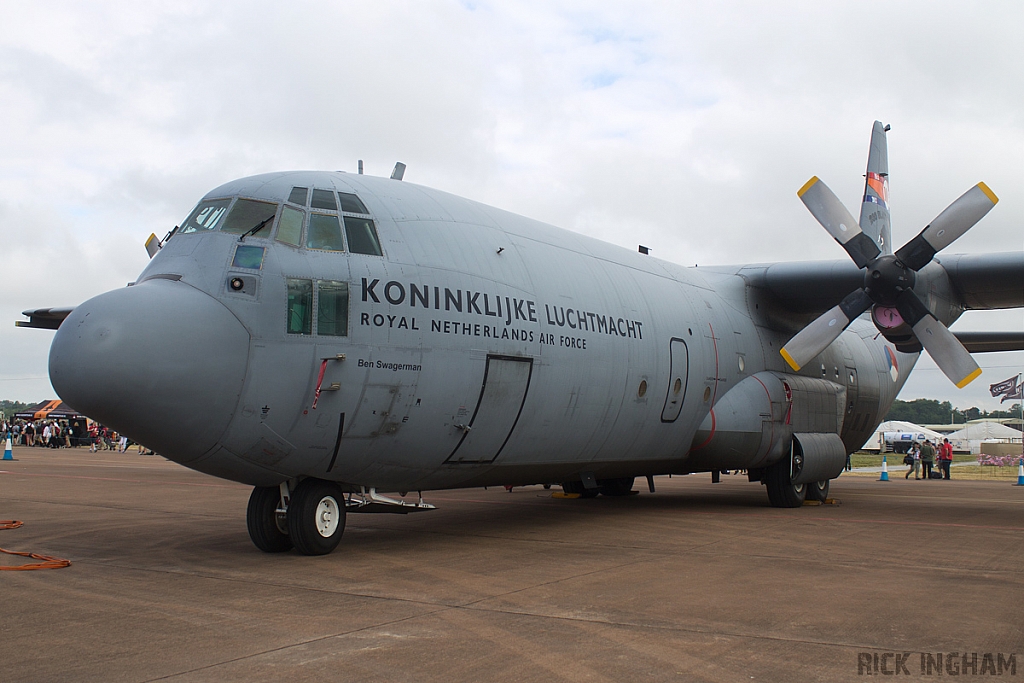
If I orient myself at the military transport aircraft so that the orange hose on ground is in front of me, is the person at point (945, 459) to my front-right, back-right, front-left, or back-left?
back-right

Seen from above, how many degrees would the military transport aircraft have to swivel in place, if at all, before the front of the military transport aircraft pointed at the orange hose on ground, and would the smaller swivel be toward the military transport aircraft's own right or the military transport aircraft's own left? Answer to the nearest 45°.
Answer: approximately 45° to the military transport aircraft's own right

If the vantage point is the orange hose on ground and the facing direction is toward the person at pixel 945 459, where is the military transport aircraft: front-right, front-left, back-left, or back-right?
front-right

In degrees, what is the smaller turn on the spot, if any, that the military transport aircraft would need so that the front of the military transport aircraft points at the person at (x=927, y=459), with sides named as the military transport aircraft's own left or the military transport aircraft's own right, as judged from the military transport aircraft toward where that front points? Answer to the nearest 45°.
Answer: approximately 180°

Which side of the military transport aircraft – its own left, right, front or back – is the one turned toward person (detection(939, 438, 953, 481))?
back

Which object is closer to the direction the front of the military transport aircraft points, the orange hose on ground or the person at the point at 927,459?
the orange hose on ground

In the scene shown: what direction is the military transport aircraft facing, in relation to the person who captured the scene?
facing the viewer and to the left of the viewer
